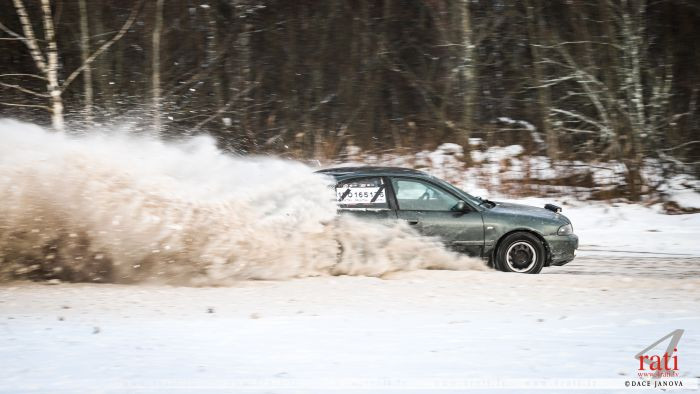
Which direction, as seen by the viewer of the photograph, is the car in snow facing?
facing to the right of the viewer

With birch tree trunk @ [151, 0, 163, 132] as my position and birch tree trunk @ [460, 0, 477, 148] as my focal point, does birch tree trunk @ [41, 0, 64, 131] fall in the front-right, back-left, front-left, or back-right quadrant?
back-right

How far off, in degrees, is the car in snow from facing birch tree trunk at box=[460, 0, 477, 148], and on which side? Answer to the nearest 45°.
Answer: approximately 90° to its left

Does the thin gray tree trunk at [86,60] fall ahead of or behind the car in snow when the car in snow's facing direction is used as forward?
behind

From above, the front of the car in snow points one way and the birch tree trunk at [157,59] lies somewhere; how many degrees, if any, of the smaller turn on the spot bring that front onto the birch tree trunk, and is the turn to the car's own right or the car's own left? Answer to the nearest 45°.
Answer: approximately 135° to the car's own left

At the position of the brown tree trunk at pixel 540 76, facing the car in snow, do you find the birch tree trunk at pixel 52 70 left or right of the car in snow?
right

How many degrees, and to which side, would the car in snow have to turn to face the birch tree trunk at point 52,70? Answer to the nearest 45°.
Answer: approximately 135° to its left

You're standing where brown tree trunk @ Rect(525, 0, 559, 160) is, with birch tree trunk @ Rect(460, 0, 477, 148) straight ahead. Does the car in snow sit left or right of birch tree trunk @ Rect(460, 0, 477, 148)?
left

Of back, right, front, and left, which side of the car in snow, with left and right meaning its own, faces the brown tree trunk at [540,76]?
left
